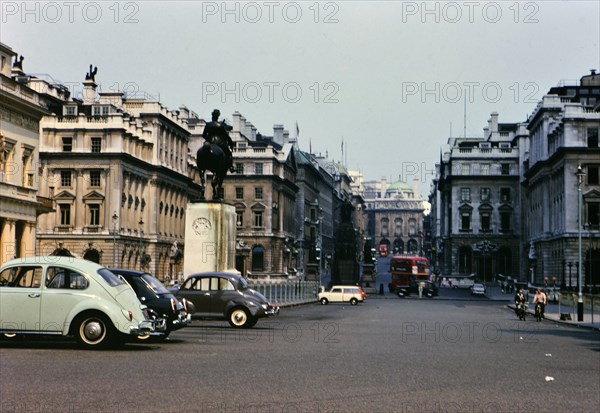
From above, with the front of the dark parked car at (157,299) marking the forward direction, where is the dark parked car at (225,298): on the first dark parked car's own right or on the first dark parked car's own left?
on the first dark parked car's own right

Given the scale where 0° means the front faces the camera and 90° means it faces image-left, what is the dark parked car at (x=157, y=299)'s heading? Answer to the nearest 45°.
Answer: approximately 135°

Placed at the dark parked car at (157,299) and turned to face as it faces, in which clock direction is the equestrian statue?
The equestrian statue is roughly at 2 o'clock from the dark parked car.

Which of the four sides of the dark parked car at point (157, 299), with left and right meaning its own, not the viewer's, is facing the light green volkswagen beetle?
left

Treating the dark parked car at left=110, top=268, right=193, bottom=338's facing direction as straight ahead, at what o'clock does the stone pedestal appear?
The stone pedestal is roughly at 2 o'clock from the dark parked car.
